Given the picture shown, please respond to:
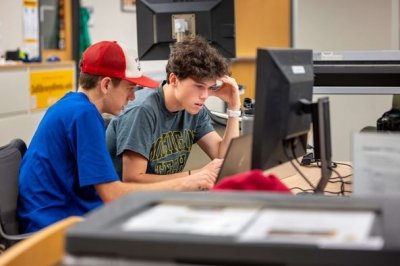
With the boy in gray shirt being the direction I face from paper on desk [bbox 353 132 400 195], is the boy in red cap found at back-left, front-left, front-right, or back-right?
front-left

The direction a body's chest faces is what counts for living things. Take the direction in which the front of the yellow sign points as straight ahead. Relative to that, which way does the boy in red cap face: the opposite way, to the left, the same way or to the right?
to the left

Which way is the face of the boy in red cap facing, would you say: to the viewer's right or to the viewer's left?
to the viewer's right

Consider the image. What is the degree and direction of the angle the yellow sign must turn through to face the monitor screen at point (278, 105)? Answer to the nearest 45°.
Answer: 0° — it already faces it

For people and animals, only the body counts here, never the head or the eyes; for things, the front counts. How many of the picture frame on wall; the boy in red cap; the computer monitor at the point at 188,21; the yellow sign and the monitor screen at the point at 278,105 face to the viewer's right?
1

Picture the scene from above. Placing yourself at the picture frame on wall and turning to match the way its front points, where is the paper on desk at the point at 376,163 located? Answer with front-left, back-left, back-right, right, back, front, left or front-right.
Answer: front

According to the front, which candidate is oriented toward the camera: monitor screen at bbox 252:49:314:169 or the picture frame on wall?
the picture frame on wall

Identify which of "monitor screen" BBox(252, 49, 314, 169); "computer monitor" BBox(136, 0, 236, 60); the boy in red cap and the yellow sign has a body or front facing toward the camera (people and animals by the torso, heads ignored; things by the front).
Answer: the yellow sign

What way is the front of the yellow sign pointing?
toward the camera

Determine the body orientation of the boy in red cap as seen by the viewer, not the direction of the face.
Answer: to the viewer's right

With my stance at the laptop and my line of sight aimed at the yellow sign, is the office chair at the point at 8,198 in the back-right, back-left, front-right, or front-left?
front-left

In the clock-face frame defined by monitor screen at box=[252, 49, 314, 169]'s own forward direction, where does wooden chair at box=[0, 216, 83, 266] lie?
The wooden chair is roughly at 9 o'clock from the monitor screen.
